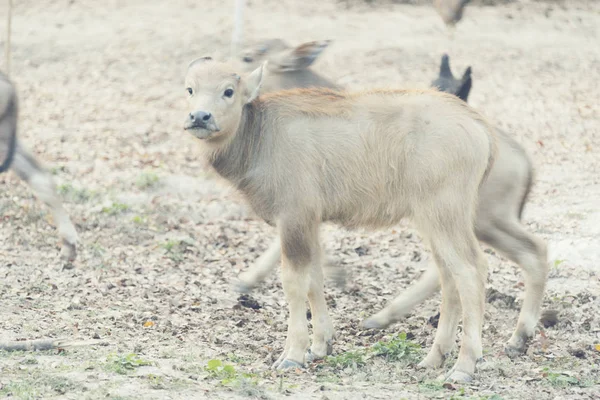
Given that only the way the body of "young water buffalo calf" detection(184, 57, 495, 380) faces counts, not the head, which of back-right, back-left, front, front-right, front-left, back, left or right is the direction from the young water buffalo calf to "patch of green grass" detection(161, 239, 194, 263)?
front-right

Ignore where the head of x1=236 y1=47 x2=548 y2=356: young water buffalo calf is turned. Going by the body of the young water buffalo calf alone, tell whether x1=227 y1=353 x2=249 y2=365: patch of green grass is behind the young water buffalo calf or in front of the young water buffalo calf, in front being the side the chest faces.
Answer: in front

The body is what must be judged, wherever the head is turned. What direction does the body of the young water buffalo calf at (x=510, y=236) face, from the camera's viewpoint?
to the viewer's left

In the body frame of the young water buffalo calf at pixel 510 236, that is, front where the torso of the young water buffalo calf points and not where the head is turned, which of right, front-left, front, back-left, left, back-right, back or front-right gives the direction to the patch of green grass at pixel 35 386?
front-left

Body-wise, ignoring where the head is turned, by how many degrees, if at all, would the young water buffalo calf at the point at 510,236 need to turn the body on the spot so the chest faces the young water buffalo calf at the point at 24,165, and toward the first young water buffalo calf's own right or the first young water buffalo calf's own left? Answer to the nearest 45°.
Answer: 0° — it already faces it

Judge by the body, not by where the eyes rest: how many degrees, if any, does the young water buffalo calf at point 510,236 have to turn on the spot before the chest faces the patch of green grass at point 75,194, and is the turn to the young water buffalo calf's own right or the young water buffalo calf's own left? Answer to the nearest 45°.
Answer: approximately 45° to the young water buffalo calf's own right

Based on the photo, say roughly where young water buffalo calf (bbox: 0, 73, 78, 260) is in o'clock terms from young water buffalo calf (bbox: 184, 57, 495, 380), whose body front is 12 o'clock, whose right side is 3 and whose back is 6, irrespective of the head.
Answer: young water buffalo calf (bbox: 0, 73, 78, 260) is roughly at 1 o'clock from young water buffalo calf (bbox: 184, 57, 495, 380).

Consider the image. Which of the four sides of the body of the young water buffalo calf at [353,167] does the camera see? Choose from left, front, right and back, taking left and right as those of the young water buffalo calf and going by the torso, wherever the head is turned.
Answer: left

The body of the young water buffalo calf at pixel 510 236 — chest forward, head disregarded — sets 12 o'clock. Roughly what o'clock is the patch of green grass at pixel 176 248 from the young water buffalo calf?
The patch of green grass is roughly at 1 o'clock from the young water buffalo calf.

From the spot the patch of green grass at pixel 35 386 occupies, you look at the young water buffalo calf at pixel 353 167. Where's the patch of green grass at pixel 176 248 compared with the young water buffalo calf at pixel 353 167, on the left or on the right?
left

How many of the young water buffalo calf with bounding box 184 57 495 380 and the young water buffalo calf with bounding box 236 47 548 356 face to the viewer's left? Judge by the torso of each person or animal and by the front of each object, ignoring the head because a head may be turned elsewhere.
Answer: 2

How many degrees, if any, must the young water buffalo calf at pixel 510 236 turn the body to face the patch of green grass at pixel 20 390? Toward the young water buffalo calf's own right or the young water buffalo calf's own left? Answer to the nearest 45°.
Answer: approximately 45° to the young water buffalo calf's own left
